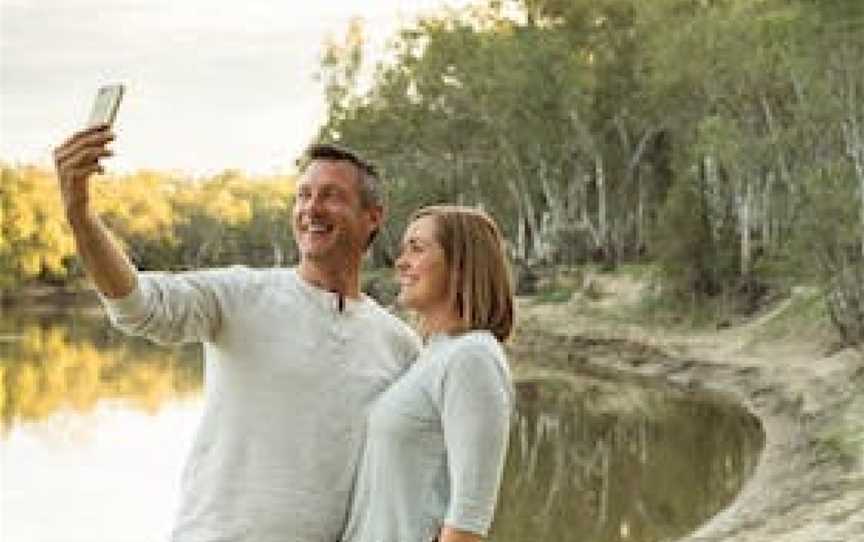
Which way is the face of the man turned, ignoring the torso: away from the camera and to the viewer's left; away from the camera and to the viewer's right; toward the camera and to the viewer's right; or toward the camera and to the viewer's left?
toward the camera and to the viewer's left

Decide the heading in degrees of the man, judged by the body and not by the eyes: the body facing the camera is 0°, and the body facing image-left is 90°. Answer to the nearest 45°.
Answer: approximately 0°

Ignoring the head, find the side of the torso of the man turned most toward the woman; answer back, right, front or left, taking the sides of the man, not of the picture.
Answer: left
